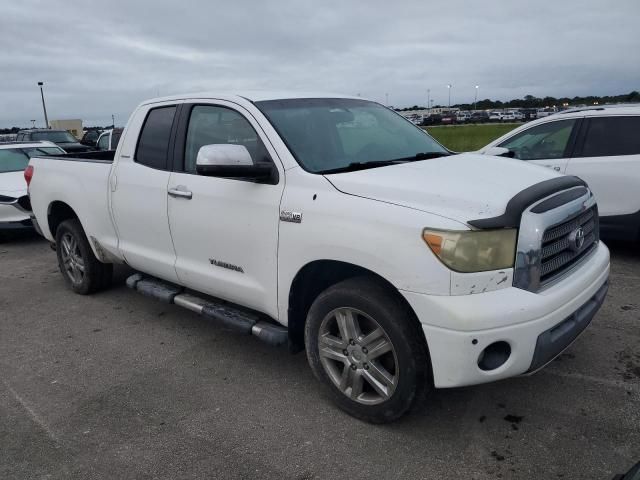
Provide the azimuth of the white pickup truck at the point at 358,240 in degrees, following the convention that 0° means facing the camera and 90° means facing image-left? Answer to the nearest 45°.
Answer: approximately 315°

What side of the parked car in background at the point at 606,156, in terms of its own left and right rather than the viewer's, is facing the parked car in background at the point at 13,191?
front

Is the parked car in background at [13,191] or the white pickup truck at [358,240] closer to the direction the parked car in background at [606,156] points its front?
the parked car in background

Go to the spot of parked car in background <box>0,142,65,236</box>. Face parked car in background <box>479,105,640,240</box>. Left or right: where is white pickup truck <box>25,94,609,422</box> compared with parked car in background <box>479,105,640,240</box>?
right

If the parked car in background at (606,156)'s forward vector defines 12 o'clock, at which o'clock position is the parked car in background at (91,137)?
the parked car in background at (91,137) is roughly at 1 o'clock from the parked car in background at (606,156).

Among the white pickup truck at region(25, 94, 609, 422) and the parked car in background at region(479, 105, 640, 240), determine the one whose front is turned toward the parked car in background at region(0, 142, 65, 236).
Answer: the parked car in background at region(479, 105, 640, 240)

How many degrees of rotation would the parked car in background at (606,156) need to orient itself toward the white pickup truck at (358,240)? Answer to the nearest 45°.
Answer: approximately 90° to its left

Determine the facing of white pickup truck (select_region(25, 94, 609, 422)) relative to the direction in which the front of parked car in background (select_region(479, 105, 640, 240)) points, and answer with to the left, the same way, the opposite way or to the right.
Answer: the opposite way

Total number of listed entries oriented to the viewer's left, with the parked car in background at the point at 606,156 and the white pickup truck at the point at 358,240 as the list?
1

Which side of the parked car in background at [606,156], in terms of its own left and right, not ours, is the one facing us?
left

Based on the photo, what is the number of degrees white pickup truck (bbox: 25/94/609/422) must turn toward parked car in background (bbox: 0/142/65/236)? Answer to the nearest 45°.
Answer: approximately 180°

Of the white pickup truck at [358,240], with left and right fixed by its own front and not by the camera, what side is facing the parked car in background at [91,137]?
back

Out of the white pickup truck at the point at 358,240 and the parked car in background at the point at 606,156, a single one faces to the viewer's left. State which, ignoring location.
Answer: the parked car in background

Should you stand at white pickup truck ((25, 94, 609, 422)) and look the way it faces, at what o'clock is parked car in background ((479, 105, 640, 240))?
The parked car in background is roughly at 9 o'clock from the white pickup truck.
